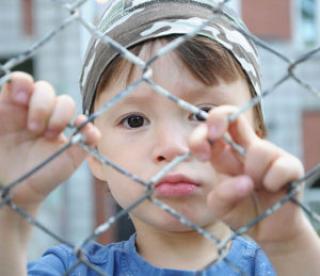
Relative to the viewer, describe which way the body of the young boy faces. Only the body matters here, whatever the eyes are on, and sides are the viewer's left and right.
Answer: facing the viewer

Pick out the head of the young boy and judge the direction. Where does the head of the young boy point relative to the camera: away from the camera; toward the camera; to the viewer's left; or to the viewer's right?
toward the camera
